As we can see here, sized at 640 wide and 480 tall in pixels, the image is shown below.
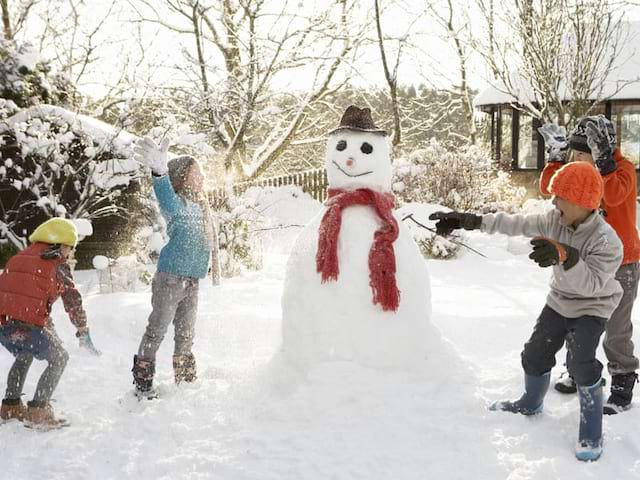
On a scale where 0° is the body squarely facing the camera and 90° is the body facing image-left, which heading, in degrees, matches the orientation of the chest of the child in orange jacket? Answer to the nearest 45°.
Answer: approximately 45°

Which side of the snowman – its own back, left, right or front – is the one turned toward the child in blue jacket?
right

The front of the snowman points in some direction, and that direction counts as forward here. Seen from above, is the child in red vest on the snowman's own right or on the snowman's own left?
on the snowman's own right

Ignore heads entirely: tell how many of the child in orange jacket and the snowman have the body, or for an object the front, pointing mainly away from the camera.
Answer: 0

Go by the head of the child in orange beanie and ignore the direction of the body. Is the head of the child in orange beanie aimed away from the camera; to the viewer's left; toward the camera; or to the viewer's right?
to the viewer's left

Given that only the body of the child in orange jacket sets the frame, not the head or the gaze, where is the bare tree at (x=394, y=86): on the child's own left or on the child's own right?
on the child's own right

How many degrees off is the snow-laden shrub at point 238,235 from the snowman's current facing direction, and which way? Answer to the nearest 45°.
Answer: approximately 180°

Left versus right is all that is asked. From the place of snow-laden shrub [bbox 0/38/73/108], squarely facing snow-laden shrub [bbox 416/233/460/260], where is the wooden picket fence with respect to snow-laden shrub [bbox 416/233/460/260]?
left

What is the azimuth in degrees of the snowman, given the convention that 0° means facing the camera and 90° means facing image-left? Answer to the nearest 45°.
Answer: approximately 0°

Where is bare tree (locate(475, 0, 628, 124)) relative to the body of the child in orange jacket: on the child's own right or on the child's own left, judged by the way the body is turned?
on the child's own right

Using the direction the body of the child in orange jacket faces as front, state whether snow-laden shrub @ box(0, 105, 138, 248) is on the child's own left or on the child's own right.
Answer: on the child's own right

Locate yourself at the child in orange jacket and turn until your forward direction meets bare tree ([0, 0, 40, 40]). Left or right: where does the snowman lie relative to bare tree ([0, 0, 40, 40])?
left
